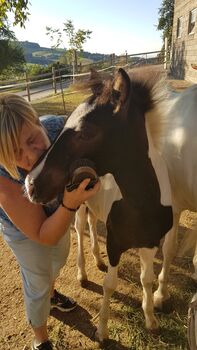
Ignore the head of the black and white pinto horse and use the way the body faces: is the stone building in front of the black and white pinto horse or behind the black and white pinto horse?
behind

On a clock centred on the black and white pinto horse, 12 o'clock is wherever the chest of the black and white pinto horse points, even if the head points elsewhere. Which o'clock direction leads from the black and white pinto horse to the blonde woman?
The blonde woman is roughly at 1 o'clock from the black and white pinto horse.

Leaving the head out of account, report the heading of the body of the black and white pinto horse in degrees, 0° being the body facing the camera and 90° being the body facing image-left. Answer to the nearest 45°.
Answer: approximately 45°

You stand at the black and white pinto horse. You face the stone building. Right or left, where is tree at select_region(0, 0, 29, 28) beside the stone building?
left

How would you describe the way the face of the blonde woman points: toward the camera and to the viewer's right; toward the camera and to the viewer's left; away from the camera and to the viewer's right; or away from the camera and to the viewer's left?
toward the camera and to the viewer's right

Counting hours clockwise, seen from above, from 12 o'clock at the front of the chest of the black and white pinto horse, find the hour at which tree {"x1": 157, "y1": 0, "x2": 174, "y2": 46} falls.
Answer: The tree is roughly at 5 o'clock from the black and white pinto horse.
